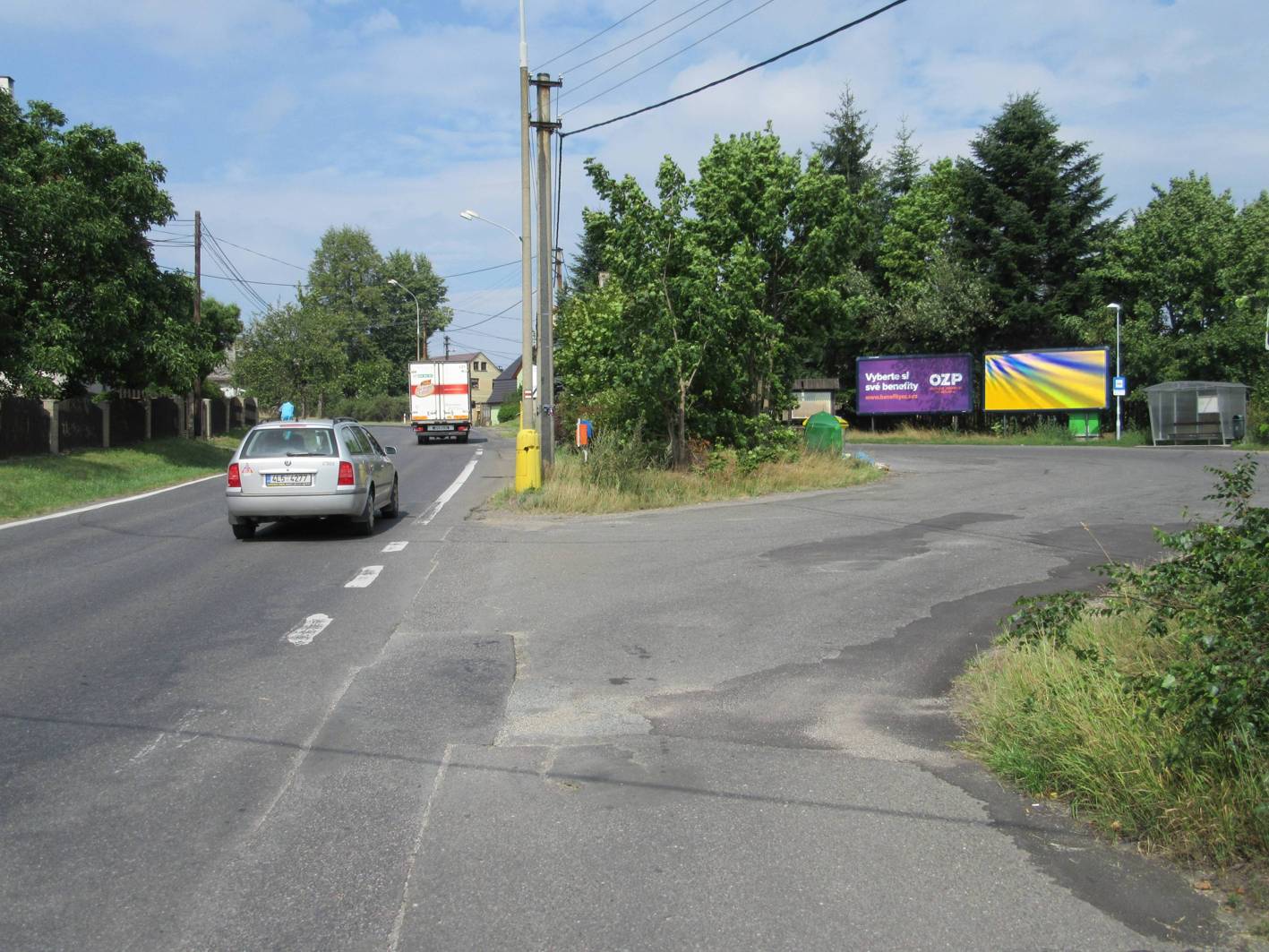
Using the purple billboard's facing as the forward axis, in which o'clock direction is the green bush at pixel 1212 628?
The green bush is roughly at 12 o'clock from the purple billboard.

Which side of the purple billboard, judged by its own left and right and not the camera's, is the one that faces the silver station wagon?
front

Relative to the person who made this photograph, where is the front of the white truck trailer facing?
facing away from the viewer

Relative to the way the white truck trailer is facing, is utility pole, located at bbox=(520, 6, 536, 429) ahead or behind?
behind

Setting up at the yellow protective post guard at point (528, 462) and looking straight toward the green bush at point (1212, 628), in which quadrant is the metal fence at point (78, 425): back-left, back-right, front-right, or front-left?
back-right

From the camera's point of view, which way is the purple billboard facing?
toward the camera

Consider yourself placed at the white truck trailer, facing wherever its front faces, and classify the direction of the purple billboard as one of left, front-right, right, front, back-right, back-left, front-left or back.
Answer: right

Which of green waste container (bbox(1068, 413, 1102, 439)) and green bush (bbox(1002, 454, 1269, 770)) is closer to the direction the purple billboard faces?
the green bush

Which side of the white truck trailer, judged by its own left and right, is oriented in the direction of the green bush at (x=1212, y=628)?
back

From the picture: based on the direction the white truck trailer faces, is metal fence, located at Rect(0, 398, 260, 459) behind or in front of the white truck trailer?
behind

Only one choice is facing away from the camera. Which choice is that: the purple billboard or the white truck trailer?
the white truck trailer

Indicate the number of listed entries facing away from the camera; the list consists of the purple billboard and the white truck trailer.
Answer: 1

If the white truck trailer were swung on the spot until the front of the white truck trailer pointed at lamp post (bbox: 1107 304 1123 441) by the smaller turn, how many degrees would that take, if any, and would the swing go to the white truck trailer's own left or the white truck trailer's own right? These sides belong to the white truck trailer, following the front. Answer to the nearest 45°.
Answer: approximately 90° to the white truck trailer's own right

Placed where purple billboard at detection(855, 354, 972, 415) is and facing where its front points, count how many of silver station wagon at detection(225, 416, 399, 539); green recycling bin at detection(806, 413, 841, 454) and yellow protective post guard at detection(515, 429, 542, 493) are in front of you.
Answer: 3

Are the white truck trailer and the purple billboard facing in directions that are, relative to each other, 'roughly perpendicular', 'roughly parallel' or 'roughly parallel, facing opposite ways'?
roughly parallel, facing opposite ways

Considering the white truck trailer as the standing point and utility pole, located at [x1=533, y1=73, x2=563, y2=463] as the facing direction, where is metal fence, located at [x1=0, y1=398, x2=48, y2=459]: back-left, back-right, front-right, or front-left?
front-right
